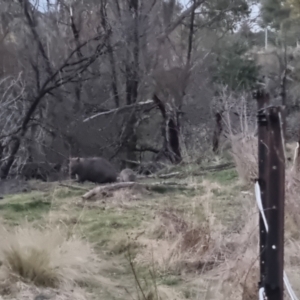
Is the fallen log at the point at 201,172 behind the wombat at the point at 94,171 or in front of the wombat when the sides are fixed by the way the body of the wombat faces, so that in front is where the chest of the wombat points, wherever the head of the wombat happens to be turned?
behind

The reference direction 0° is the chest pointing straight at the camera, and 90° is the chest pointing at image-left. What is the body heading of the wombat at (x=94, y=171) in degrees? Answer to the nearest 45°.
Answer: approximately 90°

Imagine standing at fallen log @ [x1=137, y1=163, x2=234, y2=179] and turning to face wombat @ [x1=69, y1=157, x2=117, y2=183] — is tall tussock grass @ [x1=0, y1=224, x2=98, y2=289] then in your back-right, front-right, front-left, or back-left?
front-left

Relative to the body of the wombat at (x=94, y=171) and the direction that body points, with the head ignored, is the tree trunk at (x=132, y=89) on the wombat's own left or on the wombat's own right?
on the wombat's own right

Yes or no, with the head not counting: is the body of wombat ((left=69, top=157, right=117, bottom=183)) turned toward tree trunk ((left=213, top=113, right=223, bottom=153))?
no

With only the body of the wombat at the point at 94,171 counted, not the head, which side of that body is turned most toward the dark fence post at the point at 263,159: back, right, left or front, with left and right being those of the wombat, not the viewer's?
left

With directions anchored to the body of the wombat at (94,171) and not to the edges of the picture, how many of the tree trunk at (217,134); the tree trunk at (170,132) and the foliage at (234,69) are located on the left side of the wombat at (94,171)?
0

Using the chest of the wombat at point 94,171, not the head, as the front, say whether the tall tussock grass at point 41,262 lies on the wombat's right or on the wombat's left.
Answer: on the wombat's left

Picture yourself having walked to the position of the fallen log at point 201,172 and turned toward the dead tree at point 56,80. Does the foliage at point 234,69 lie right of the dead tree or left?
right

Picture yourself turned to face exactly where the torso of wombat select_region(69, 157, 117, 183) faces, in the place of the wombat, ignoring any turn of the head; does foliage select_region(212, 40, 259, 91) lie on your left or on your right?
on your right
